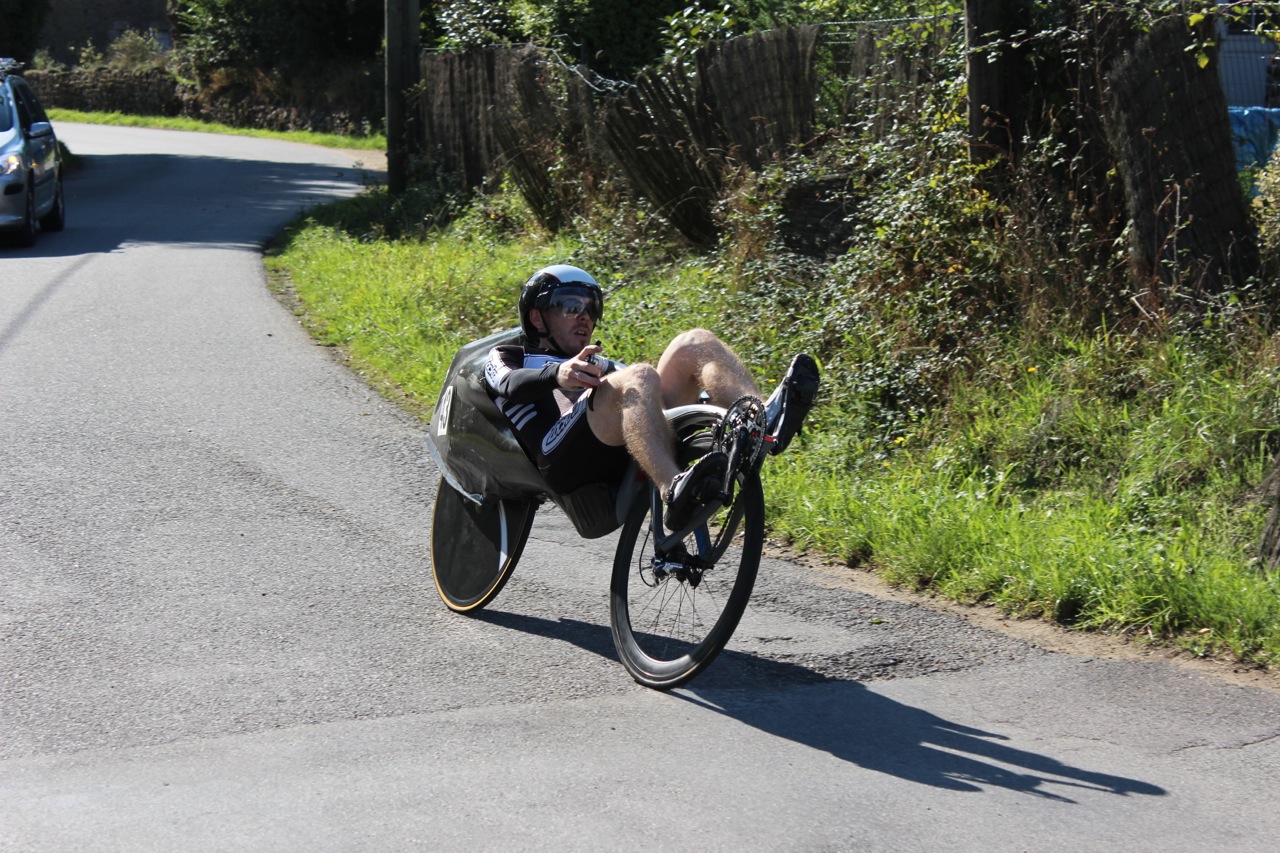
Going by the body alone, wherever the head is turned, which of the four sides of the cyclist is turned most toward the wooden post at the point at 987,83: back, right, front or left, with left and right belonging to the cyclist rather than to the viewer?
left

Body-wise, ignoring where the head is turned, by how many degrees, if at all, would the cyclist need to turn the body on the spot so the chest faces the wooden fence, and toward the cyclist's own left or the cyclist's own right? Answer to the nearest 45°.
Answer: approximately 135° to the cyclist's own left

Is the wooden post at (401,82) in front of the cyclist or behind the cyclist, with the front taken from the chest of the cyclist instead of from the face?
behind

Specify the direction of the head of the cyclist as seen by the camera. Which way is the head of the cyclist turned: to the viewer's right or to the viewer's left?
to the viewer's right

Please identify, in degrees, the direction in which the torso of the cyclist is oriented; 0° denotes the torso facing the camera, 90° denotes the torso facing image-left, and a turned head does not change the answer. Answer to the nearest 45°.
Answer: approximately 315°

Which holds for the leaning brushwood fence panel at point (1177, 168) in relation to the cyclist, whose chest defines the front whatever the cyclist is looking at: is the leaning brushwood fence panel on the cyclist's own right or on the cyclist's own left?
on the cyclist's own left

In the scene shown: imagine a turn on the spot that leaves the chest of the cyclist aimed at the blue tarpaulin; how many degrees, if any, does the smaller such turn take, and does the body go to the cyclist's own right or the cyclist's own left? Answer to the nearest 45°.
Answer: approximately 90° to the cyclist's own left

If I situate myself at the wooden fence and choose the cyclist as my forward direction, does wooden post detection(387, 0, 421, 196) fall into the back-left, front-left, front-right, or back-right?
back-right
